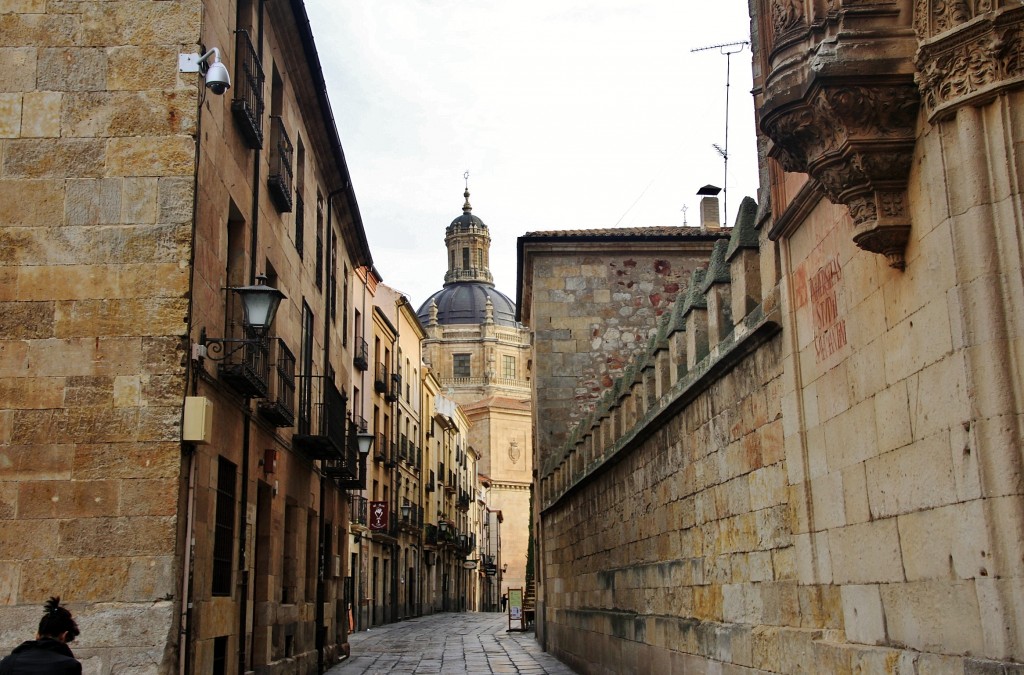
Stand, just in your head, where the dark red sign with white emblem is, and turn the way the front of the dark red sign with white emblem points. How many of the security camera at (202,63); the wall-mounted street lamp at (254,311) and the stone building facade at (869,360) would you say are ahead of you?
3

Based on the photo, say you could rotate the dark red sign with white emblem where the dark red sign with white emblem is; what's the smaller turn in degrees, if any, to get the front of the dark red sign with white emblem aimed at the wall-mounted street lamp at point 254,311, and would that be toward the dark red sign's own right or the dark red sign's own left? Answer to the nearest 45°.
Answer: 0° — it already faces it

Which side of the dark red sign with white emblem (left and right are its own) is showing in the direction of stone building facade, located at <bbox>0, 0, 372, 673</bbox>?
front

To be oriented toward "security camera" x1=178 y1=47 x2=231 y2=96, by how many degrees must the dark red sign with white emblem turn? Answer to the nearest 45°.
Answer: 0° — it already faces it

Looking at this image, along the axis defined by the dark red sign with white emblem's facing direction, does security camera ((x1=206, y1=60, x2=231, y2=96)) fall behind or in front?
in front

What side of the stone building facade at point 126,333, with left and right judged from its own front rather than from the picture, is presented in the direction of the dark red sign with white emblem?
left

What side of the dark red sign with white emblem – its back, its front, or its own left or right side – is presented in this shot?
front

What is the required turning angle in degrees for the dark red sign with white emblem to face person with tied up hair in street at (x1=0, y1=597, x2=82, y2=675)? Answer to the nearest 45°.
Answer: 0° — it already faces them

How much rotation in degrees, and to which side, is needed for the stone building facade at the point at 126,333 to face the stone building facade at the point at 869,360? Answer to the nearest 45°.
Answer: approximately 45° to its right

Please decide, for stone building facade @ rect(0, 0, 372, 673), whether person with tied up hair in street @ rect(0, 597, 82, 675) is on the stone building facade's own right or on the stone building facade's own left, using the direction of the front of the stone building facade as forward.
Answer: on the stone building facade's own right

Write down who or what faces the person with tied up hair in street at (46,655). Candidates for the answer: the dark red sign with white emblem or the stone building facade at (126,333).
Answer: the dark red sign with white emblem
